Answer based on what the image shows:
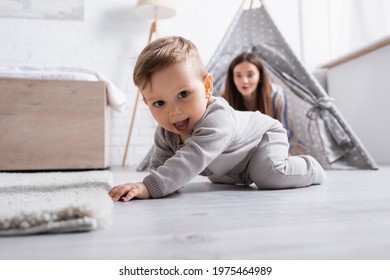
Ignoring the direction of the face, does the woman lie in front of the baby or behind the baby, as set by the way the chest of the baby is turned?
behind

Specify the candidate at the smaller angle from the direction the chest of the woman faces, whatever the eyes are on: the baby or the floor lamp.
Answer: the baby

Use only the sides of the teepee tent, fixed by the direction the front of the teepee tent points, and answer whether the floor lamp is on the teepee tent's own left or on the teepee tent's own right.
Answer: on the teepee tent's own right

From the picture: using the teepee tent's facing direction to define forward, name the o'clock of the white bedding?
The white bedding is roughly at 2 o'clock from the teepee tent.

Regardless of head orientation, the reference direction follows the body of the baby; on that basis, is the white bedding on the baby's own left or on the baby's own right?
on the baby's own right

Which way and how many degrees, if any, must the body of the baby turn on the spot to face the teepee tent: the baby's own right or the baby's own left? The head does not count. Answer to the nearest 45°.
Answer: approximately 135° to the baby's own right

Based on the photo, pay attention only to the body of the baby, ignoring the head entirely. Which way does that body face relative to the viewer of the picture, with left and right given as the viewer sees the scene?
facing the viewer and to the left of the viewer

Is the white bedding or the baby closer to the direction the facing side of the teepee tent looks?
the baby

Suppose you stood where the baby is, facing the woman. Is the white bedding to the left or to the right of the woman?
left

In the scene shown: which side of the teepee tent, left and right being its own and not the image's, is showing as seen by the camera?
front
